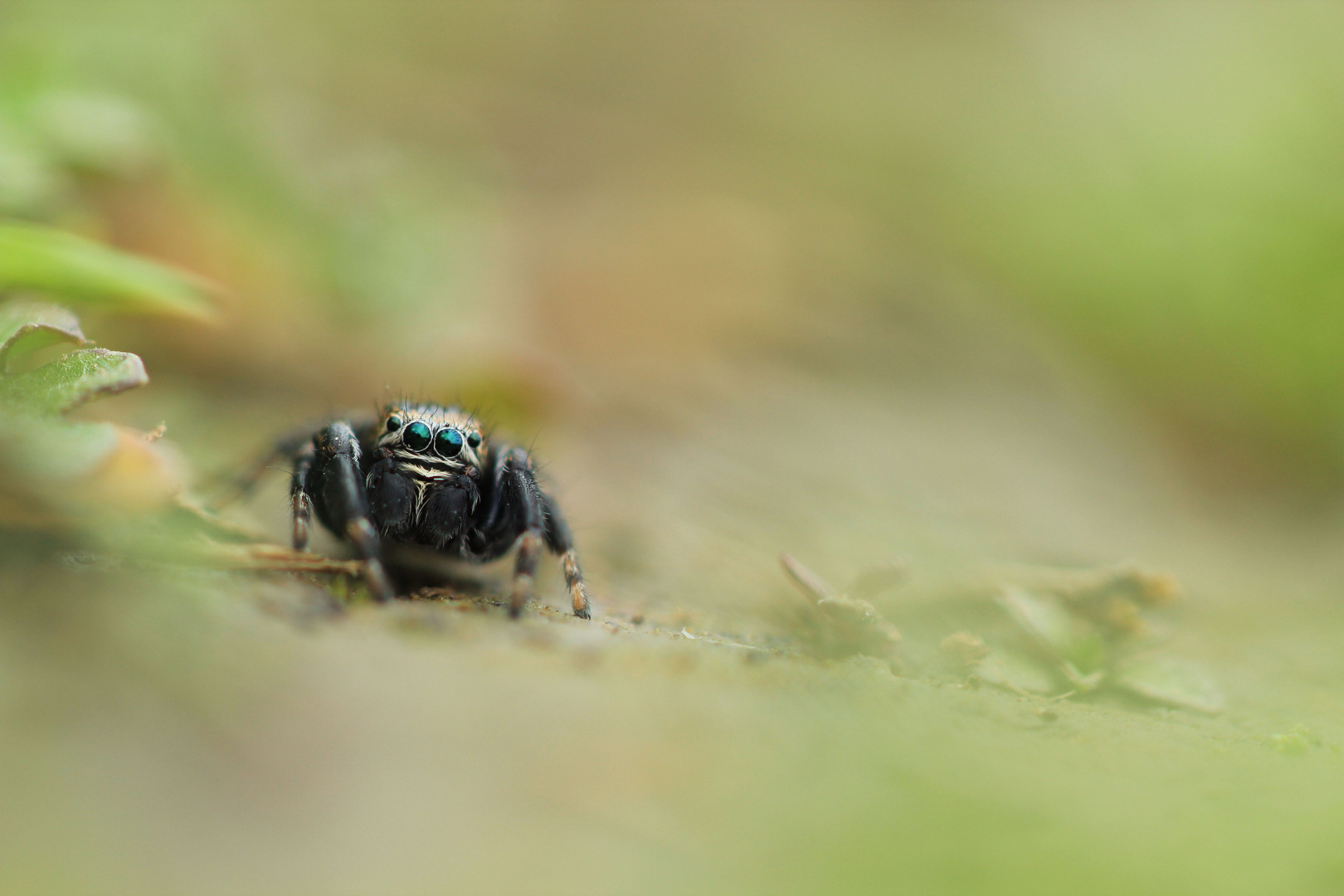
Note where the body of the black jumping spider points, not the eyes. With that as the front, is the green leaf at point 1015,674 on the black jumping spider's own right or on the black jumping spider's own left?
on the black jumping spider's own left

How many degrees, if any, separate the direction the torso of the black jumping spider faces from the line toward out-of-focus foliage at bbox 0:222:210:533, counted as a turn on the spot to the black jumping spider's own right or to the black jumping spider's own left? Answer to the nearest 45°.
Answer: approximately 45° to the black jumping spider's own right

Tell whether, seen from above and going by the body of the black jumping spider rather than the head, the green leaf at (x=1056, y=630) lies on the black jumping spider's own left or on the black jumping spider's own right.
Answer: on the black jumping spider's own left

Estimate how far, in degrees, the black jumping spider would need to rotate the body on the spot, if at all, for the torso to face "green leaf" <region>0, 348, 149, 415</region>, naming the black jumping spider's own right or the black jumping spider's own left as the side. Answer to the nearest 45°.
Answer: approximately 45° to the black jumping spider's own right

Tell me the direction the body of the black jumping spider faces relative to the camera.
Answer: toward the camera

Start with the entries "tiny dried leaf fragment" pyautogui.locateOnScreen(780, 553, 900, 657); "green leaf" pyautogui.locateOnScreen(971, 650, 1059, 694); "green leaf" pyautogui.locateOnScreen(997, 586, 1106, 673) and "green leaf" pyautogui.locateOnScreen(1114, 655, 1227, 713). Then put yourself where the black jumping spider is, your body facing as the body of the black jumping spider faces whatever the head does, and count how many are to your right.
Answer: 0

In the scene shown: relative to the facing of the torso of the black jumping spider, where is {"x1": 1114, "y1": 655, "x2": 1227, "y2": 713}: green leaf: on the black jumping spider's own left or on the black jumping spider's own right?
on the black jumping spider's own left

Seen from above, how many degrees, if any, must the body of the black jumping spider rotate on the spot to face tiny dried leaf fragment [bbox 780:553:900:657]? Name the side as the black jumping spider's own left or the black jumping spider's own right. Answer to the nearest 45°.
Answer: approximately 45° to the black jumping spider's own left
